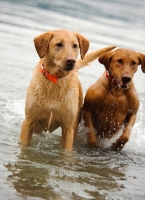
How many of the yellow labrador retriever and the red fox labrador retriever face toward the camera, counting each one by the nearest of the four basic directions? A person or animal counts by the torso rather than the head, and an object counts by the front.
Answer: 2

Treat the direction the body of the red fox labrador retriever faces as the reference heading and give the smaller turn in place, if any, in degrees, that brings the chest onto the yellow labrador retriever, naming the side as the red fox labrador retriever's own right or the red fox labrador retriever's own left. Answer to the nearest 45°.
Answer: approximately 45° to the red fox labrador retriever's own right

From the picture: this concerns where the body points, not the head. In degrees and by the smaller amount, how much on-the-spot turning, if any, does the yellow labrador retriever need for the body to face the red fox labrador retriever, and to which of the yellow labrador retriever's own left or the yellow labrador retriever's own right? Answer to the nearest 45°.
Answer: approximately 135° to the yellow labrador retriever's own left

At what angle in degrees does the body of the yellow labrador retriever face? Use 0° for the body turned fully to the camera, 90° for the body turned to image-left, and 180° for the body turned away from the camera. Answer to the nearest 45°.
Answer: approximately 0°
